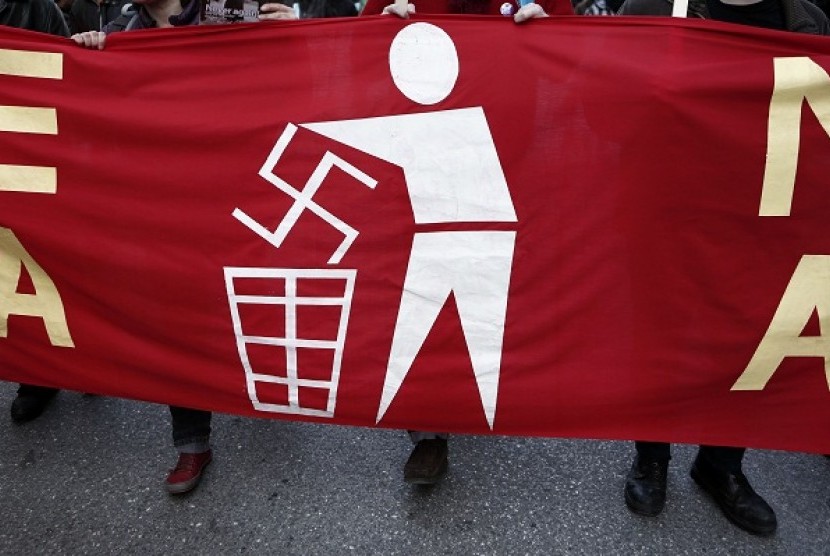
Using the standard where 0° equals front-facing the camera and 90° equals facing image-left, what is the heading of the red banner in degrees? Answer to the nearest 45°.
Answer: approximately 0°
